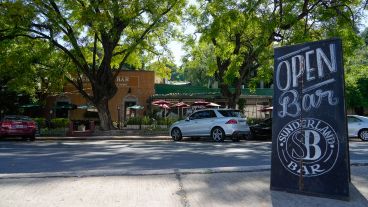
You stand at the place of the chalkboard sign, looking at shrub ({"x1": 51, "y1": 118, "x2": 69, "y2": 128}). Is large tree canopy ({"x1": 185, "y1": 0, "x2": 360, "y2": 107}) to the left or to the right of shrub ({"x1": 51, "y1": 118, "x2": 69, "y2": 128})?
right

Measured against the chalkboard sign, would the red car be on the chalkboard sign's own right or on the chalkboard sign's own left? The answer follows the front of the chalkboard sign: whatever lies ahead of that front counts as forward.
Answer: on the chalkboard sign's own right

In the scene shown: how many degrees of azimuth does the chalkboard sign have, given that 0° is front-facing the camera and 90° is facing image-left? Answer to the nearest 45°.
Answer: approximately 0°

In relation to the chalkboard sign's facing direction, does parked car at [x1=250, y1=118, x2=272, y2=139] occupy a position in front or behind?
behind

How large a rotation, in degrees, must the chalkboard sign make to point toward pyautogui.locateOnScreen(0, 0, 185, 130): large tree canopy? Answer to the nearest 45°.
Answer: approximately 135° to its right

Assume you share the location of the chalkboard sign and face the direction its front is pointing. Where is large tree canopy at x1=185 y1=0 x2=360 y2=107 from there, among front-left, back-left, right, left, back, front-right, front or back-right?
back

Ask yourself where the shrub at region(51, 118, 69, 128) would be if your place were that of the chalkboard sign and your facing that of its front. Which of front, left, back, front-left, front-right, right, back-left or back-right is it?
back-right

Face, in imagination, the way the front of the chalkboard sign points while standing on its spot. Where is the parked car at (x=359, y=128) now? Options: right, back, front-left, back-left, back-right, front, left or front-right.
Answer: back

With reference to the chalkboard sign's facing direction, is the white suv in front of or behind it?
behind
